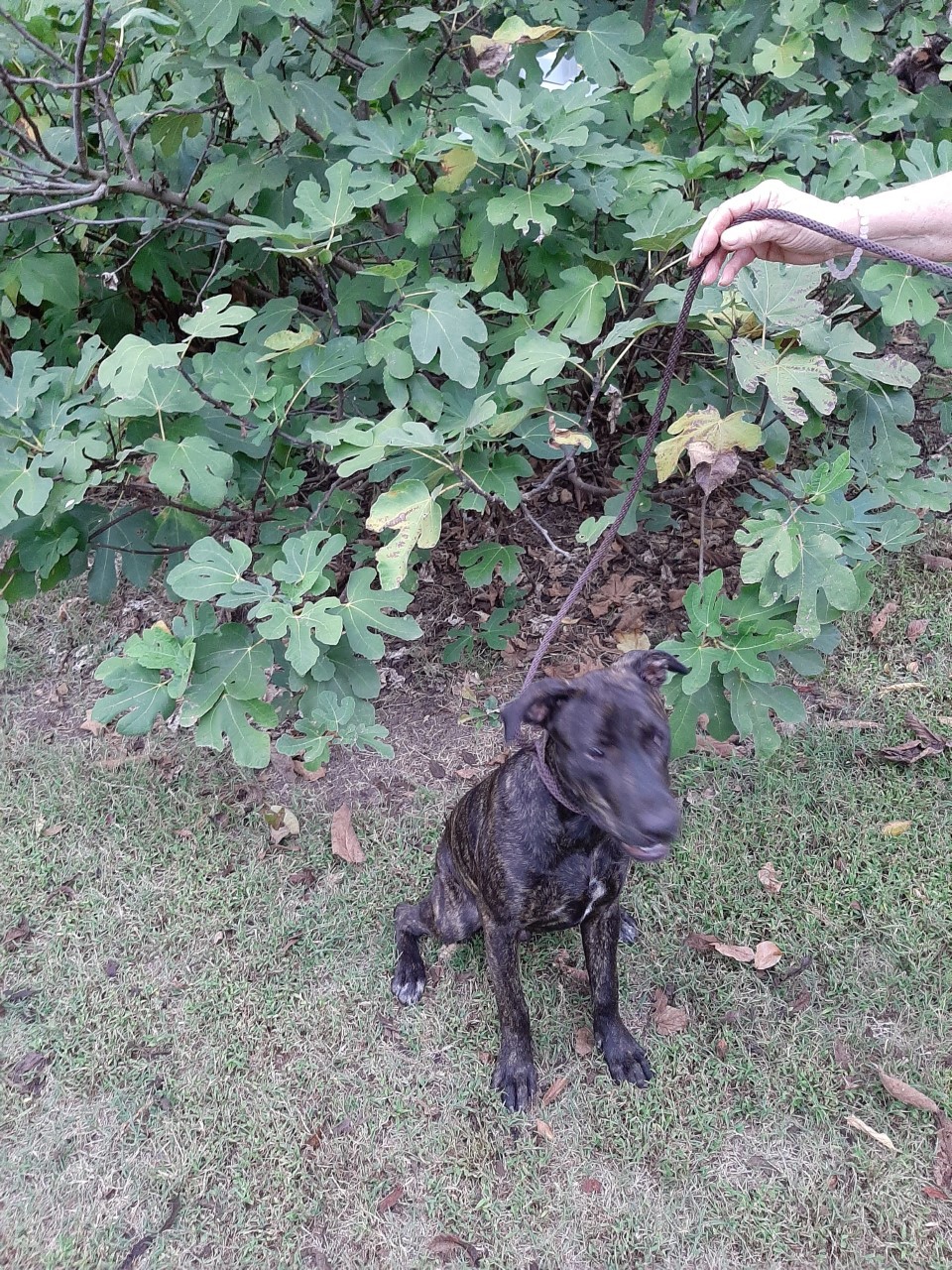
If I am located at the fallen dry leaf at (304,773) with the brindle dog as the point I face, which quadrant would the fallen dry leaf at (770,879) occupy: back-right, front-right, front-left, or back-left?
front-left

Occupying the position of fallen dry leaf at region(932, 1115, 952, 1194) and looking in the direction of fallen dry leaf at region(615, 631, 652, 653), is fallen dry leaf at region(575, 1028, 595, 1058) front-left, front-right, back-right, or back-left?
front-left

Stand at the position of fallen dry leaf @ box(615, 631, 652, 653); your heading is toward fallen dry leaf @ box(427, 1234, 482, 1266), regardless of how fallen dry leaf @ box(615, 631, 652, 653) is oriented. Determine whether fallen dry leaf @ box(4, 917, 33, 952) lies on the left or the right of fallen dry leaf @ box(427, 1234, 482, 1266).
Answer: right

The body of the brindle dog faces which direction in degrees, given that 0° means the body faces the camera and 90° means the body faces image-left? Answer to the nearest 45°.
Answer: approximately 315°

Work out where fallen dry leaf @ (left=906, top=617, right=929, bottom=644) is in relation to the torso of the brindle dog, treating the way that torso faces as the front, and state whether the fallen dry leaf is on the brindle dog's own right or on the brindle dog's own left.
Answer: on the brindle dog's own left

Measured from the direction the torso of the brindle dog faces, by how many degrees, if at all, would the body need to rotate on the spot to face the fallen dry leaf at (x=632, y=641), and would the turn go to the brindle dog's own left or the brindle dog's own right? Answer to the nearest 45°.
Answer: approximately 135° to the brindle dog's own left

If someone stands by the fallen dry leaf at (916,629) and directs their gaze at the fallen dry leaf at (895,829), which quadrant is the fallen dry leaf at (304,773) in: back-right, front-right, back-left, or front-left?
front-right

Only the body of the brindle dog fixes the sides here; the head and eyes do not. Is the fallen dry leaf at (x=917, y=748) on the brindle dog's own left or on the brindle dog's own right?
on the brindle dog's own left
